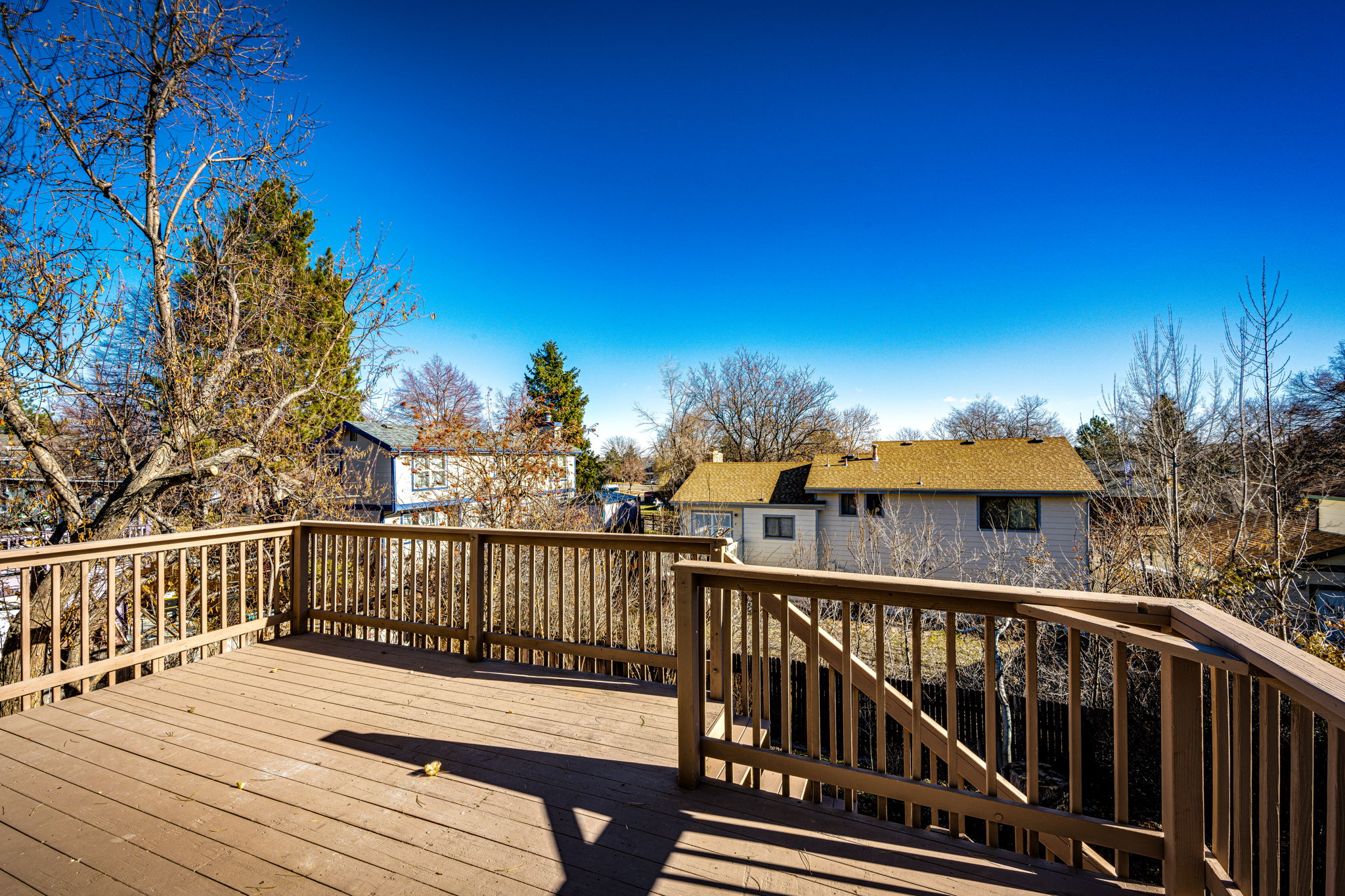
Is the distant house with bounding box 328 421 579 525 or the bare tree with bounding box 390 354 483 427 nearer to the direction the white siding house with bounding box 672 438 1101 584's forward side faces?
the bare tree

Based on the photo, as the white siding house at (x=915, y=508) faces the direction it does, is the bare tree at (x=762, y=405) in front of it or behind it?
in front

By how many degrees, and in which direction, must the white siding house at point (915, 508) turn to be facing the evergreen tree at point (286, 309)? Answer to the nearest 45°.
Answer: approximately 135° to its left

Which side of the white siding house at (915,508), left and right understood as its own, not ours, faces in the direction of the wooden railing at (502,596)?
back

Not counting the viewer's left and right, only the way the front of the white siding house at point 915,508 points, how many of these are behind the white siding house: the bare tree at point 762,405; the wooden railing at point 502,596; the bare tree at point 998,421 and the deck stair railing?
2

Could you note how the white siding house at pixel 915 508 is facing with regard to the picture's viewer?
facing away from the viewer
